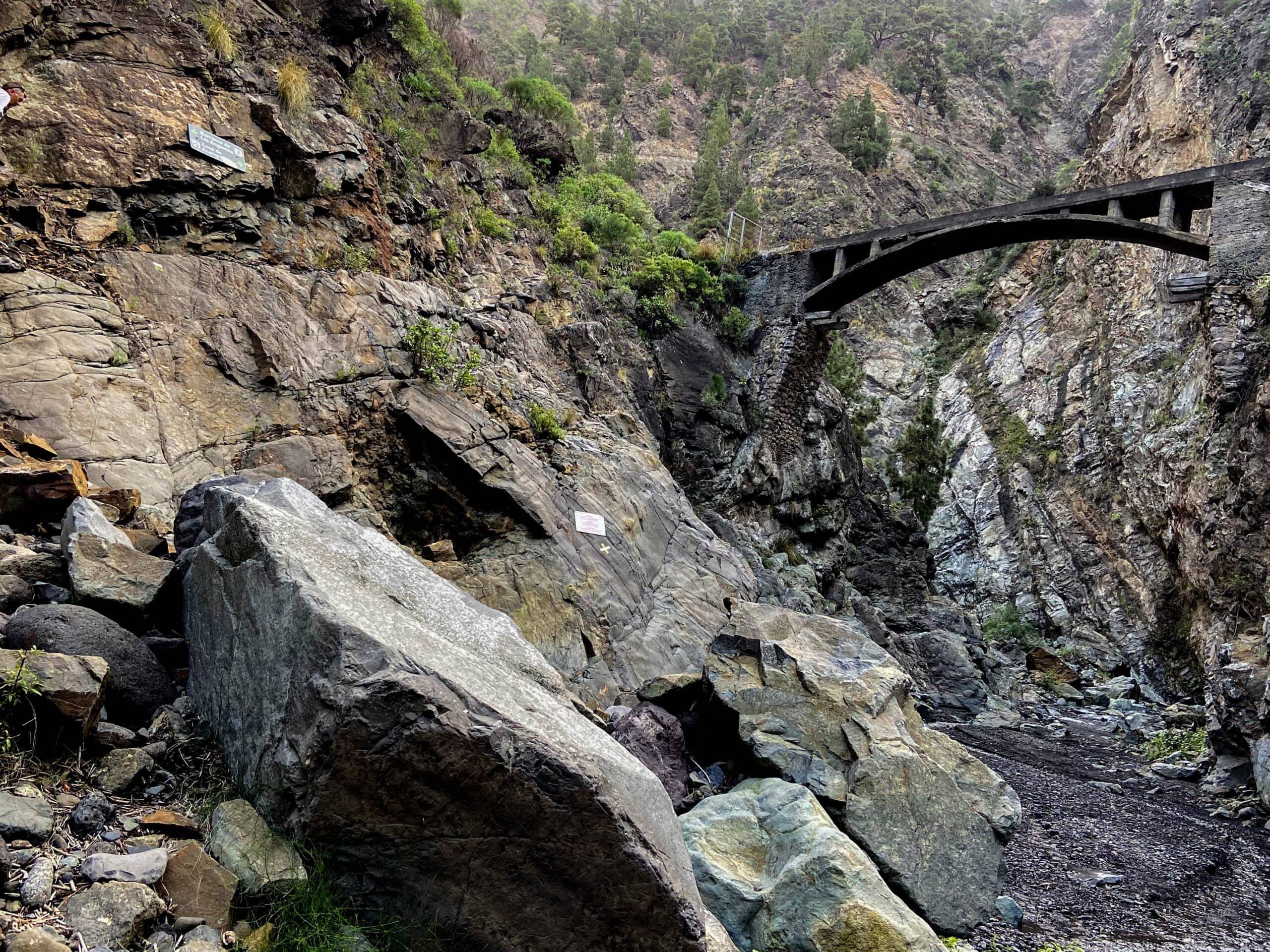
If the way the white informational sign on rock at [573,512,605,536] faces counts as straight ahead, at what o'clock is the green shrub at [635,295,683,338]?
The green shrub is roughly at 6 o'clock from the white informational sign on rock.

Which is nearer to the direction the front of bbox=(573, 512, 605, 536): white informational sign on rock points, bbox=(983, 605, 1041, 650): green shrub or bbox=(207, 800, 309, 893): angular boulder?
the angular boulder

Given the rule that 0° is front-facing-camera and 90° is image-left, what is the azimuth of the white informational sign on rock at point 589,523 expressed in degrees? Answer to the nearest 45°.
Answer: approximately 0°

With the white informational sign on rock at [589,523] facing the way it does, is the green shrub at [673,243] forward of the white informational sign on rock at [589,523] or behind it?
behind

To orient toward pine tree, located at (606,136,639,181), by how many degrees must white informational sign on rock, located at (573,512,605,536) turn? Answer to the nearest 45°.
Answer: approximately 180°

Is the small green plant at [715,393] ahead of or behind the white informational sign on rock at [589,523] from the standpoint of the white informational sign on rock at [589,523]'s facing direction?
behind

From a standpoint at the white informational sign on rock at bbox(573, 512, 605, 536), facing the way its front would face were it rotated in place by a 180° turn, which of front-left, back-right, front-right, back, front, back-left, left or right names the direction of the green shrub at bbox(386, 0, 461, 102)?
front-left

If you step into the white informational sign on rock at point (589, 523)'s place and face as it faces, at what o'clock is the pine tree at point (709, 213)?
The pine tree is roughly at 6 o'clock from the white informational sign on rock.

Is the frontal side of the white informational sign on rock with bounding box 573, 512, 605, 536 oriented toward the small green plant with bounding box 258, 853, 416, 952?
yes

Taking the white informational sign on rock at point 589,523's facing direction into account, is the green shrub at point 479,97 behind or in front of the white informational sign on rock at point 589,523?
behind

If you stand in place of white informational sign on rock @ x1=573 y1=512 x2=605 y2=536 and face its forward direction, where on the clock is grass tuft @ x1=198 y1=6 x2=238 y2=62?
The grass tuft is roughly at 3 o'clock from the white informational sign on rock.

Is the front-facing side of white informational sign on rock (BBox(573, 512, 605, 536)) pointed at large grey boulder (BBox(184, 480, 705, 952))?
yes
